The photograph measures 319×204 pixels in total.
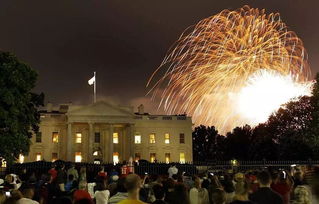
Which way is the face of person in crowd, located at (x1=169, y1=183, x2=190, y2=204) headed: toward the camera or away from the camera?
away from the camera

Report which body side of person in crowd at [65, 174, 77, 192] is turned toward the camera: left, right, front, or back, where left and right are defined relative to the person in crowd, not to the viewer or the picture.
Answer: back

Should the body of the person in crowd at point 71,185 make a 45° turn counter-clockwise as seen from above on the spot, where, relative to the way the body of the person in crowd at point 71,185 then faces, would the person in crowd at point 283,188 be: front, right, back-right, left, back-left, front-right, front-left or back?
back

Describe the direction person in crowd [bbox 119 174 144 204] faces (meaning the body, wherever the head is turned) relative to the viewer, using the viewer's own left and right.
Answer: facing away from the viewer

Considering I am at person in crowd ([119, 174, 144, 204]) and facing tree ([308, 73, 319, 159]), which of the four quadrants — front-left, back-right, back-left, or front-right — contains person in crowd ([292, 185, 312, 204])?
front-right

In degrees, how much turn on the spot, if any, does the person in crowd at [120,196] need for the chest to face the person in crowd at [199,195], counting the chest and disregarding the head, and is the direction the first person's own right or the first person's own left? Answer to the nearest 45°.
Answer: approximately 45° to the first person's own right

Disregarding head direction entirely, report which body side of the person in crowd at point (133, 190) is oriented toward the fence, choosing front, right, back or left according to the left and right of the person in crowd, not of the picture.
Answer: front

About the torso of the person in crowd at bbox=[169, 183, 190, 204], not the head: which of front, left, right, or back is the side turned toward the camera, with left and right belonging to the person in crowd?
back

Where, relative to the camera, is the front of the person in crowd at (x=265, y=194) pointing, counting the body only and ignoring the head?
away from the camera

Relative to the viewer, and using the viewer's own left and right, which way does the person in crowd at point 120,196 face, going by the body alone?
facing away from the viewer

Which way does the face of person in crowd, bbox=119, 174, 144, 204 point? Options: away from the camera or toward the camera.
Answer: away from the camera

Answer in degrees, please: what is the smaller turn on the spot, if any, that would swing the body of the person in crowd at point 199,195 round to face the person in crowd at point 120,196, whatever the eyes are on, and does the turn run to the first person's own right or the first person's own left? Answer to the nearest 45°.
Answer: approximately 135° to the first person's own left
